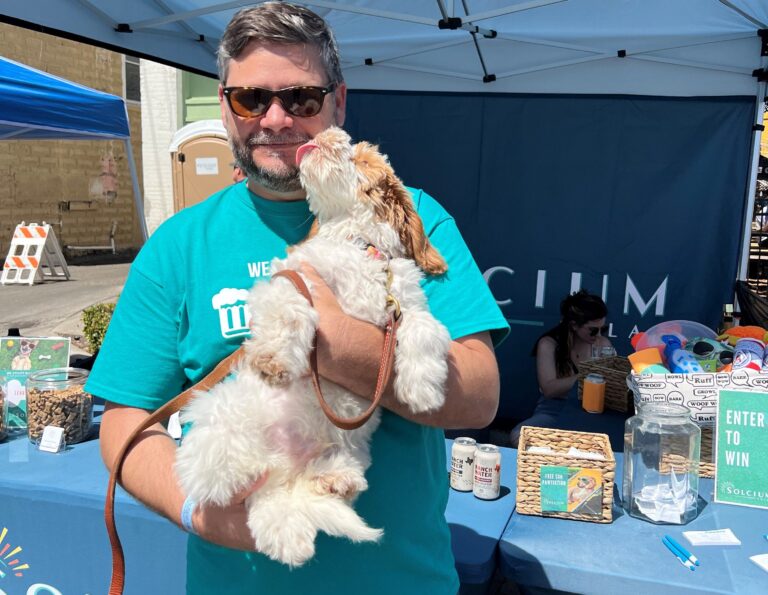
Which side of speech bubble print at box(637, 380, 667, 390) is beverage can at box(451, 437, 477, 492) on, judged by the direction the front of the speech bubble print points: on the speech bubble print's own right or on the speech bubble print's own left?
on the speech bubble print's own right

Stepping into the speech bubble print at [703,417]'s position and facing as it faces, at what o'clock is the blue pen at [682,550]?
The blue pen is roughly at 12 o'clock from the speech bubble print.

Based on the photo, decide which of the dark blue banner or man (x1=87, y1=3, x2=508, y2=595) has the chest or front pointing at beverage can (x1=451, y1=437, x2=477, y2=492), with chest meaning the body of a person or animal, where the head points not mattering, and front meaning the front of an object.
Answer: the dark blue banner

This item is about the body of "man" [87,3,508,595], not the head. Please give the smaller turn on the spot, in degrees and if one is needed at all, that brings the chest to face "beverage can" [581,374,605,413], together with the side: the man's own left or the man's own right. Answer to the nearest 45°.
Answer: approximately 135° to the man's own left

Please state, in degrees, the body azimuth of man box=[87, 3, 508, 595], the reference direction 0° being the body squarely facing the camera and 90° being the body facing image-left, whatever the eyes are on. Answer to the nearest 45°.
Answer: approximately 0°
